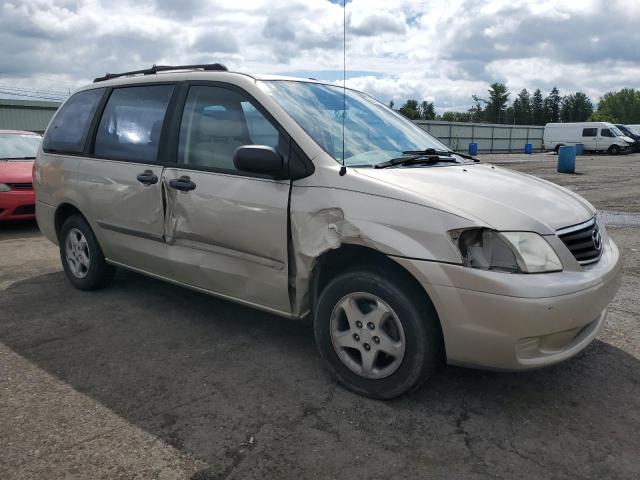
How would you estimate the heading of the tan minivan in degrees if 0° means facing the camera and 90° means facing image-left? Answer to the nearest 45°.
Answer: approximately 315°

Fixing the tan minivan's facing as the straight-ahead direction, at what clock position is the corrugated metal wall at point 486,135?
The corrugated metal wall is roughly at 8 o'clock from the tan minivan.

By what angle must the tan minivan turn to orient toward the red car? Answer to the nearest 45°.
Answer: approximately 180°

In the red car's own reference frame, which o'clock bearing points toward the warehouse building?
The warehouse building is roughly at 6 o'clock from the red car.

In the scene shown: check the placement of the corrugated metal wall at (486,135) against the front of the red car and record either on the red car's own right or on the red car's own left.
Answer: on the red car's own left

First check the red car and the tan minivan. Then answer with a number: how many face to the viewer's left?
0

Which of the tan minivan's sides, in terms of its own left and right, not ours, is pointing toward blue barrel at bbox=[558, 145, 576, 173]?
left

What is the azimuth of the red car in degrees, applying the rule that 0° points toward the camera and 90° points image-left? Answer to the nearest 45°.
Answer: approximately 0°

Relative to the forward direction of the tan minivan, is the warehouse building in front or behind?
behind

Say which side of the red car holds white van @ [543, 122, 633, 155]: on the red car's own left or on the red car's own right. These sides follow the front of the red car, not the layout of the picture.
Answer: on the red car's own left
